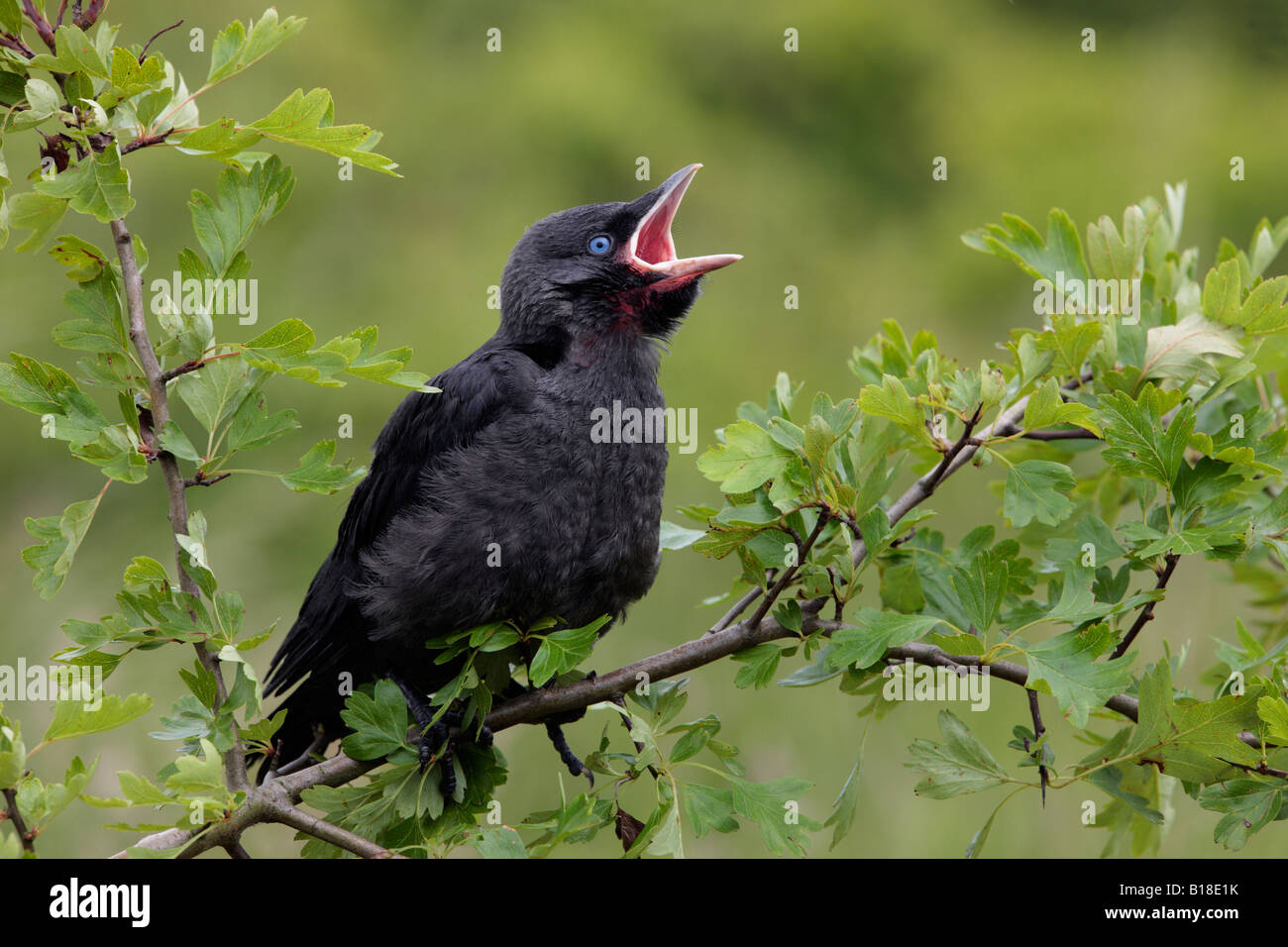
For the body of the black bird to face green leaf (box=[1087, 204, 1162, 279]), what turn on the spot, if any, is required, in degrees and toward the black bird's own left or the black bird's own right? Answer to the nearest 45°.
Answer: approximately 45° to the black bird's own left

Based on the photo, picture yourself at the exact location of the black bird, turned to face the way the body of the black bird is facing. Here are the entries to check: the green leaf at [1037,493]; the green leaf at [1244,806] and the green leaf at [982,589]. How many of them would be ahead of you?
3

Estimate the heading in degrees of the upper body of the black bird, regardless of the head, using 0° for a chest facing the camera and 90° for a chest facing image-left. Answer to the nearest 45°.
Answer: approximately 315°

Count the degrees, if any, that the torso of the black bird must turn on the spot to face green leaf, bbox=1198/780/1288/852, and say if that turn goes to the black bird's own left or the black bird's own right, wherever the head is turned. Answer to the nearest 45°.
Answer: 0° — it already faces it
